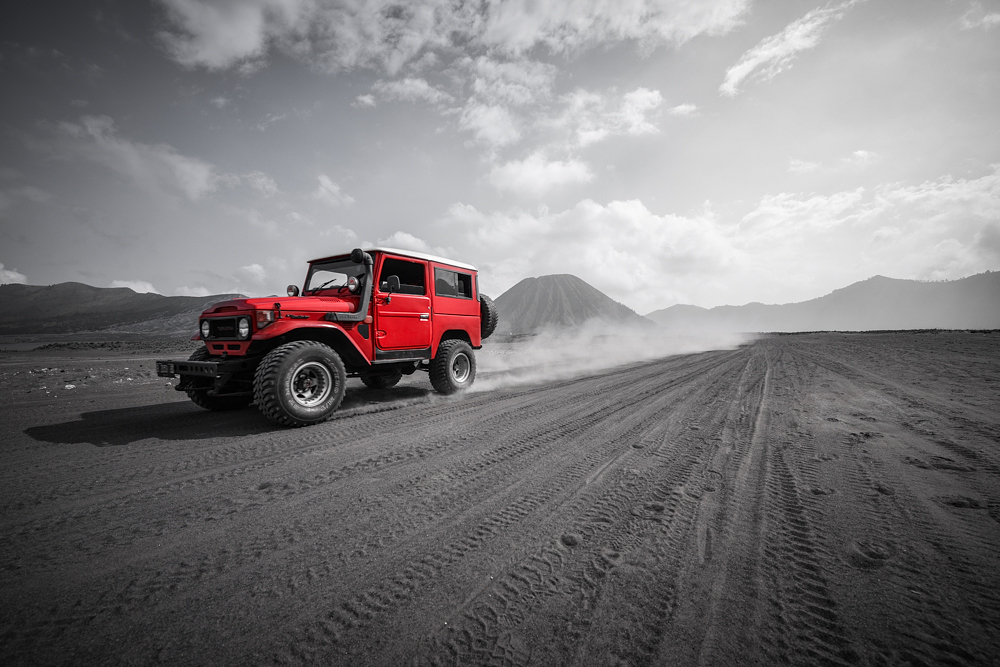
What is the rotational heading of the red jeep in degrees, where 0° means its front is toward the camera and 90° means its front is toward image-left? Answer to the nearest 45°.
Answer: approximately 45°
